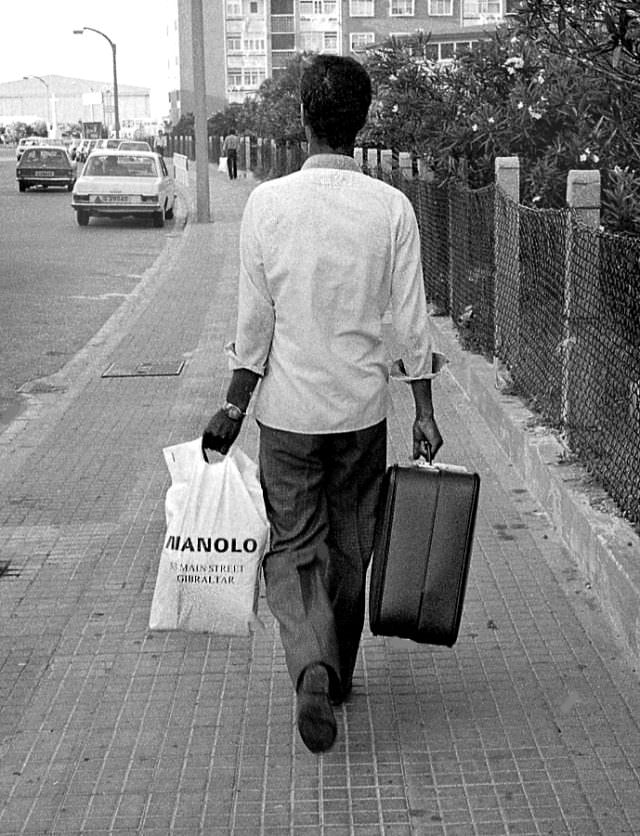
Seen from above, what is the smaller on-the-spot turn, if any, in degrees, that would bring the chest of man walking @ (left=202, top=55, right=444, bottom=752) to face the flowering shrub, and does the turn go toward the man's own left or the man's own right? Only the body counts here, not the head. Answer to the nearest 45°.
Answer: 0° — they already face it

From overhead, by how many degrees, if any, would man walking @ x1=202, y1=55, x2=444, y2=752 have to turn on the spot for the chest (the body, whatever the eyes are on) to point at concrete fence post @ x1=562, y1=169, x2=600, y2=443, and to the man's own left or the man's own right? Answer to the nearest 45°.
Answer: approximately 45° to the man's own right

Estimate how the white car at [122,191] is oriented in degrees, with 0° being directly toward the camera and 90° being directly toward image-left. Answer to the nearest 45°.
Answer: approximately 180°

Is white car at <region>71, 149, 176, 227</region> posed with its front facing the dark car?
yes

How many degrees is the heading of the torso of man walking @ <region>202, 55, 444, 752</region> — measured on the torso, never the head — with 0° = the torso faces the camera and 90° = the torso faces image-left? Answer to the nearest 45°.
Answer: approximately 180°

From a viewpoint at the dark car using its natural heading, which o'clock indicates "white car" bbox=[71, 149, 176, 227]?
The white car is roughly at 6 o'clock from the dark car.

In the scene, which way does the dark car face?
away from the camera

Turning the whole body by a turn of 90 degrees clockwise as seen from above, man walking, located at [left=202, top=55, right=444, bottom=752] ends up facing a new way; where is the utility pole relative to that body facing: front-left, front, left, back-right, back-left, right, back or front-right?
left

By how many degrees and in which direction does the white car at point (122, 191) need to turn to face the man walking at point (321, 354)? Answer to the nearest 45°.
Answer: approximately 180°
